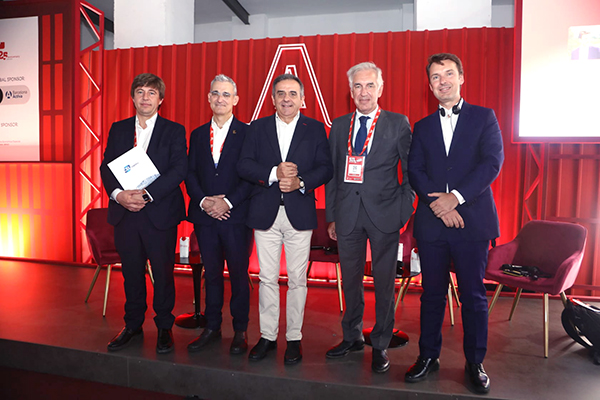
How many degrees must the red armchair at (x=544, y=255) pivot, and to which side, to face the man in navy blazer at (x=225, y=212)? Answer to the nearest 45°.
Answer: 0° — it already faces them

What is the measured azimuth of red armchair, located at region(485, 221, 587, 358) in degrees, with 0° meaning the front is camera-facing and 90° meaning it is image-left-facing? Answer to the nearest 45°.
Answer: approximately 45°

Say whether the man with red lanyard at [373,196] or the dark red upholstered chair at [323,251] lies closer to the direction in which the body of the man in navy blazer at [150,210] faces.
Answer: the man with red lanyard

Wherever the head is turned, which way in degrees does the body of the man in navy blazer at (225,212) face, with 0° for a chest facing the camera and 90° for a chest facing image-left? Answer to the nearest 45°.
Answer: approximately 0°

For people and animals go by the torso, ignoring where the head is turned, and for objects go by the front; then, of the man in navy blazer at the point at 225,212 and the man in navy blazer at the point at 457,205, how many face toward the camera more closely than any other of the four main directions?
2

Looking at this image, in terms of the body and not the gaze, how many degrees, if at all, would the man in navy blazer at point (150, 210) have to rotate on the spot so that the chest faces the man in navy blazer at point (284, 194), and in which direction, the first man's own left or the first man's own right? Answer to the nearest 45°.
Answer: approximately 45° to the first man's own left

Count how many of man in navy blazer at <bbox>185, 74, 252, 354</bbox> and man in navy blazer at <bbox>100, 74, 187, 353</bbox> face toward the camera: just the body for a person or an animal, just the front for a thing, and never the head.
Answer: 2
